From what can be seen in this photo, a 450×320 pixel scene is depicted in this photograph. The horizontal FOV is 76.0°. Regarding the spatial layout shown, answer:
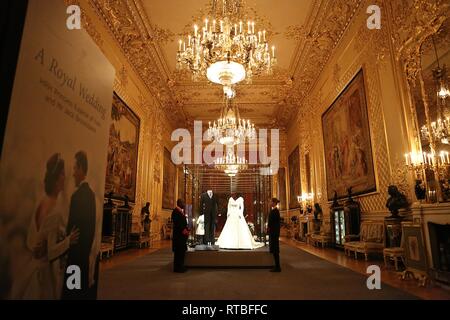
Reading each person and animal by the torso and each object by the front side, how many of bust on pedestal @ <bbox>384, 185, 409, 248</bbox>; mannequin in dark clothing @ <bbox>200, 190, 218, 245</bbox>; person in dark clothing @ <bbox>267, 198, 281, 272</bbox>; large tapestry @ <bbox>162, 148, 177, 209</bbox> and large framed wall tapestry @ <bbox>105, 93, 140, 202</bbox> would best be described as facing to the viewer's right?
2

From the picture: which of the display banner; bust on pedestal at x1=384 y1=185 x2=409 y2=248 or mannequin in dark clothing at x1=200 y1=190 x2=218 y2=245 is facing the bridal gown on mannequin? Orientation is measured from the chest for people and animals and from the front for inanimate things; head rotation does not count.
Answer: the bust on pedestal

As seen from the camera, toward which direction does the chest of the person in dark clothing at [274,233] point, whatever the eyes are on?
to the viewer's left

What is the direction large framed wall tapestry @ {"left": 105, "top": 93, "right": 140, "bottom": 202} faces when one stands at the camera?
facing to the right of the viewer

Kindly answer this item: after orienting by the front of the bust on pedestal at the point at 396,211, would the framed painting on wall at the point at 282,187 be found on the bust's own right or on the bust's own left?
on the bust's own right

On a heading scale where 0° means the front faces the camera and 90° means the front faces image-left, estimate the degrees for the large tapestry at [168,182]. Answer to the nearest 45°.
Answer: approximately 270°

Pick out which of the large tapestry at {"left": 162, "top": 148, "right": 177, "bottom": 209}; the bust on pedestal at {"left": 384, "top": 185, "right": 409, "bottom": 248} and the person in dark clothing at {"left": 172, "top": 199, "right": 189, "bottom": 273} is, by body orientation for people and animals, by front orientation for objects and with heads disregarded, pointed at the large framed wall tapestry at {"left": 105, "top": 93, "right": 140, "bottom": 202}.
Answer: the bust on pedestal

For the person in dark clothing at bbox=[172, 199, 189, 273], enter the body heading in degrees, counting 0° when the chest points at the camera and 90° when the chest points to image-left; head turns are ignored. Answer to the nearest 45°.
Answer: approximately 270°

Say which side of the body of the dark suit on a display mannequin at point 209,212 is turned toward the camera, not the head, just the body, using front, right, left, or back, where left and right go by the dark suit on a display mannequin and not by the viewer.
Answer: front

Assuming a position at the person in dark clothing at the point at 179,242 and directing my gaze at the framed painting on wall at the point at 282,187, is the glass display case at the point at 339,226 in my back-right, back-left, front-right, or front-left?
front-right

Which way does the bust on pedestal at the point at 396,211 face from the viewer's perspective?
to the viewer's left

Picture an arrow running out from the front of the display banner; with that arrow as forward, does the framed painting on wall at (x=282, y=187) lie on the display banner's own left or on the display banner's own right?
on the display banner's own left

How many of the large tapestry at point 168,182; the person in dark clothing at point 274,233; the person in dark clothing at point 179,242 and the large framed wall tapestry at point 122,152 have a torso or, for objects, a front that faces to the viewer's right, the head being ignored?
3

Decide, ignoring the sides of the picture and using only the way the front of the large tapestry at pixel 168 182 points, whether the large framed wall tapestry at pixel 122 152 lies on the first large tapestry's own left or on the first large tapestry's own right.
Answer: on the first large tapestry's own right

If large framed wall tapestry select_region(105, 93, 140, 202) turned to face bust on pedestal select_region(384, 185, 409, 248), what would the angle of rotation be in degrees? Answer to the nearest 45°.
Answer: approximately 45° to its right

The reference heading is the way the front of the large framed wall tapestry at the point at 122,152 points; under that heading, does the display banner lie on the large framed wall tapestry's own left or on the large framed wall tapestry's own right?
on the large framed wall tapestry's own right
